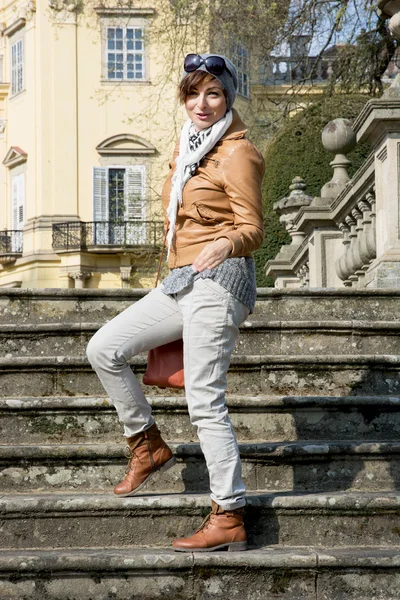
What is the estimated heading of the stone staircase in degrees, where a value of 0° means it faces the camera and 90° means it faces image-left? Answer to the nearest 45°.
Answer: approximately 0°

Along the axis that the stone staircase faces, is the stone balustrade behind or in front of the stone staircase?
behind

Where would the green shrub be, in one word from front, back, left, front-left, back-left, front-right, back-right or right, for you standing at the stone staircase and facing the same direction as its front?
back

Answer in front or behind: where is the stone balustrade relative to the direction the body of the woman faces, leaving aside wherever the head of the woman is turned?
behind

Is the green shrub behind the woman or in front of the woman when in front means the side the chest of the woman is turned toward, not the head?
behind

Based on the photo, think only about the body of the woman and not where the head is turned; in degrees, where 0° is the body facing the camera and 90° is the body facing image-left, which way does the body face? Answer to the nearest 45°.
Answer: approximately 45°
